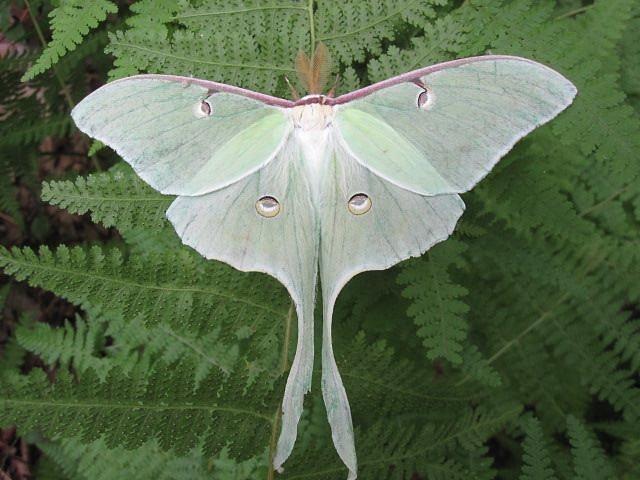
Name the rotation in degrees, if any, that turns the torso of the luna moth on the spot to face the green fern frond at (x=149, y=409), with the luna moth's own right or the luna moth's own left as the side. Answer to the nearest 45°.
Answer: approximately 135° to the luna moth's own left

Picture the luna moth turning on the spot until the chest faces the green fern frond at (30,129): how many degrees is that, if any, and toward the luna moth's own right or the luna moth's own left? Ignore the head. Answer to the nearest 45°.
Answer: approximately 45° to the luna moth's own left

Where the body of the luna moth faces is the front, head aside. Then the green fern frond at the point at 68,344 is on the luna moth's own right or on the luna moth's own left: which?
on the luna moth's own left

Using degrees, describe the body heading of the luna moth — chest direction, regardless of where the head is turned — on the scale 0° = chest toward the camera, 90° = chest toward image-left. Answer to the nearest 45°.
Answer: approximately 180°

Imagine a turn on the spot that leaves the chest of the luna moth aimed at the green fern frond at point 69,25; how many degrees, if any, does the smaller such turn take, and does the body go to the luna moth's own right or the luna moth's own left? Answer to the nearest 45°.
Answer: approximately 45° to the luna moth's own left

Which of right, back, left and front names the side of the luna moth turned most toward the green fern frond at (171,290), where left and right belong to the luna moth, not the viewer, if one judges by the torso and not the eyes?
left

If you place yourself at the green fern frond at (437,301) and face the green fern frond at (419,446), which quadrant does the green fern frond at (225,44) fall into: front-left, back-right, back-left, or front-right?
back-right
